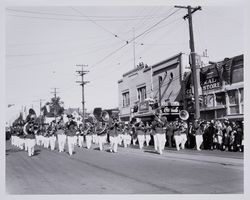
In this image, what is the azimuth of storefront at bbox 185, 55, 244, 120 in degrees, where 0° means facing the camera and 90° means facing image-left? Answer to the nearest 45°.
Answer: approximately 45°

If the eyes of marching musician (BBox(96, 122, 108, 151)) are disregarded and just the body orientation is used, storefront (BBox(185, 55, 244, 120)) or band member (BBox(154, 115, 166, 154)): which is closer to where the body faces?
the band member

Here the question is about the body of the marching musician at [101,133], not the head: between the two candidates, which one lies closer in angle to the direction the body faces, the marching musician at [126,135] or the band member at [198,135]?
the band member

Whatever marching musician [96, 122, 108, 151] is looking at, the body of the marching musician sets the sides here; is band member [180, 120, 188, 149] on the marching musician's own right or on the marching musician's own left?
on the marching musician's own left

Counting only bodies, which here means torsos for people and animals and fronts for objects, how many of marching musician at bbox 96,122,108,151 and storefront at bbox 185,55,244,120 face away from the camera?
0

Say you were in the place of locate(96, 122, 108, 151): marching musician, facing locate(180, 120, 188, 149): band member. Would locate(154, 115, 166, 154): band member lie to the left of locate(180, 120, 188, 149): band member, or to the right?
right

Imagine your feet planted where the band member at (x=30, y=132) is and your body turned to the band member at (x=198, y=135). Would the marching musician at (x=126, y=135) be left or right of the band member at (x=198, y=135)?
left

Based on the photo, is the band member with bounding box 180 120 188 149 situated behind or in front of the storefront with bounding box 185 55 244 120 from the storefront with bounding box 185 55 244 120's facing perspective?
in front

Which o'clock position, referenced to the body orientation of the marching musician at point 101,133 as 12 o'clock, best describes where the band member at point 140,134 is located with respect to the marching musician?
The band member is roughly at 8 o'clock from the marching musician.

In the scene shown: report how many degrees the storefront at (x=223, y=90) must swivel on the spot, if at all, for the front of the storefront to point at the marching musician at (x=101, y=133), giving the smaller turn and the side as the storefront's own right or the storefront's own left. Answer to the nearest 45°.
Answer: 0° — it already faces them

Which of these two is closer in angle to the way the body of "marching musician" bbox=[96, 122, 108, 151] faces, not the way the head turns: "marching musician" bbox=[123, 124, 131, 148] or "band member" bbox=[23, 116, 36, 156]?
the band member

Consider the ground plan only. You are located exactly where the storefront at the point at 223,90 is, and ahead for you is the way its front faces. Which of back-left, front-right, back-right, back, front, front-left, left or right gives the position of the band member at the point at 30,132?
front

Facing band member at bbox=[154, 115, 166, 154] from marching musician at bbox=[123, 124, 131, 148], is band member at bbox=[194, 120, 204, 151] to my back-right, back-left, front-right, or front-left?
front-left
